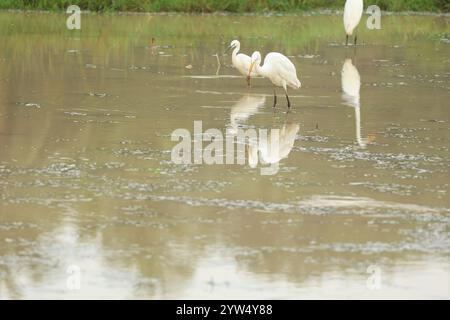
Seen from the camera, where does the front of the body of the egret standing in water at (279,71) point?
to the viewer's left
